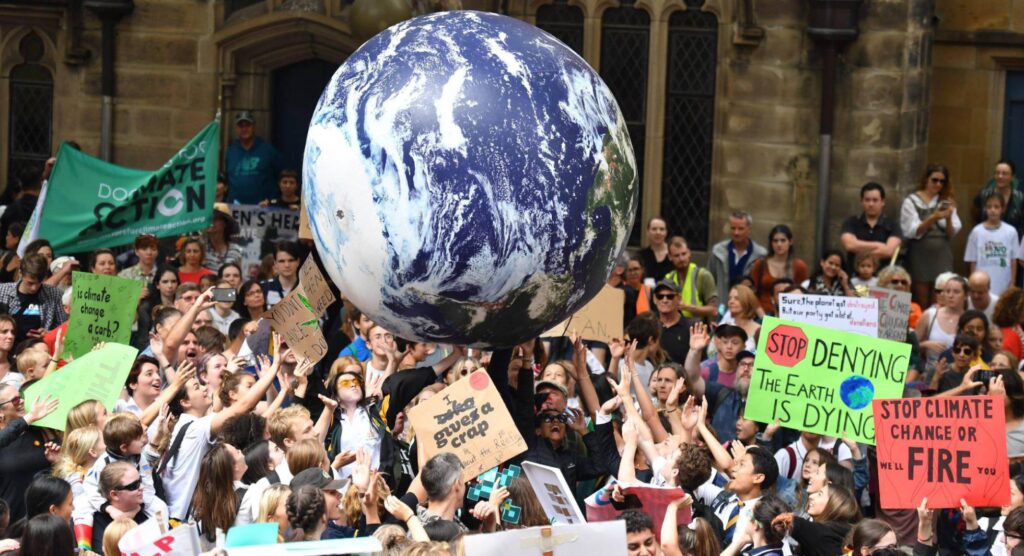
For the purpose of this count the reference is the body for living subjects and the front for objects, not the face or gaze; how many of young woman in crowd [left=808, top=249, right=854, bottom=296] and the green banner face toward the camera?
2

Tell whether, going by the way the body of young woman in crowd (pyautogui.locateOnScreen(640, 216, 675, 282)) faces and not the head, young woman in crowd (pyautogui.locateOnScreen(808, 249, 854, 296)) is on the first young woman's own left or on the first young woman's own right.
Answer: on the first young woman's own left

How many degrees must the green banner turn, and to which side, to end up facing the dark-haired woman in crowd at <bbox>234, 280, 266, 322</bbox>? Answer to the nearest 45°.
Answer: approximately 45° to its left

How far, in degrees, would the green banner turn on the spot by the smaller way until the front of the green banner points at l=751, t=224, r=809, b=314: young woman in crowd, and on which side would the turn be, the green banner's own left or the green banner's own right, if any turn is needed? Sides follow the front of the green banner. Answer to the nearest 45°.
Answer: approximately 90° to the green banner's own left

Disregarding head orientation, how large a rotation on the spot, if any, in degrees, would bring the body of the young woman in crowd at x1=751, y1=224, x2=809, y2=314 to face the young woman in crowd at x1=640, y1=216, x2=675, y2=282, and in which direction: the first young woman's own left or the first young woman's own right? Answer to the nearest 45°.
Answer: approximately 90° to the first young woman's own right

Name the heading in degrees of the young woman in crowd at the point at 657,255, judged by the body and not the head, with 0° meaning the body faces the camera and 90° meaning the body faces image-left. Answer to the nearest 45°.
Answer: approximately 0°

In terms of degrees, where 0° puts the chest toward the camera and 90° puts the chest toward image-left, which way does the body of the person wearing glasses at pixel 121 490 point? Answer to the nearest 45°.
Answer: approximately 315°

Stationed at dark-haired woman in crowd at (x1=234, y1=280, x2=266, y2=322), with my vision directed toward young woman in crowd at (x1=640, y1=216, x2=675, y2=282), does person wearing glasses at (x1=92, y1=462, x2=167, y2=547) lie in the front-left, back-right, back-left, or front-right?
back-right
